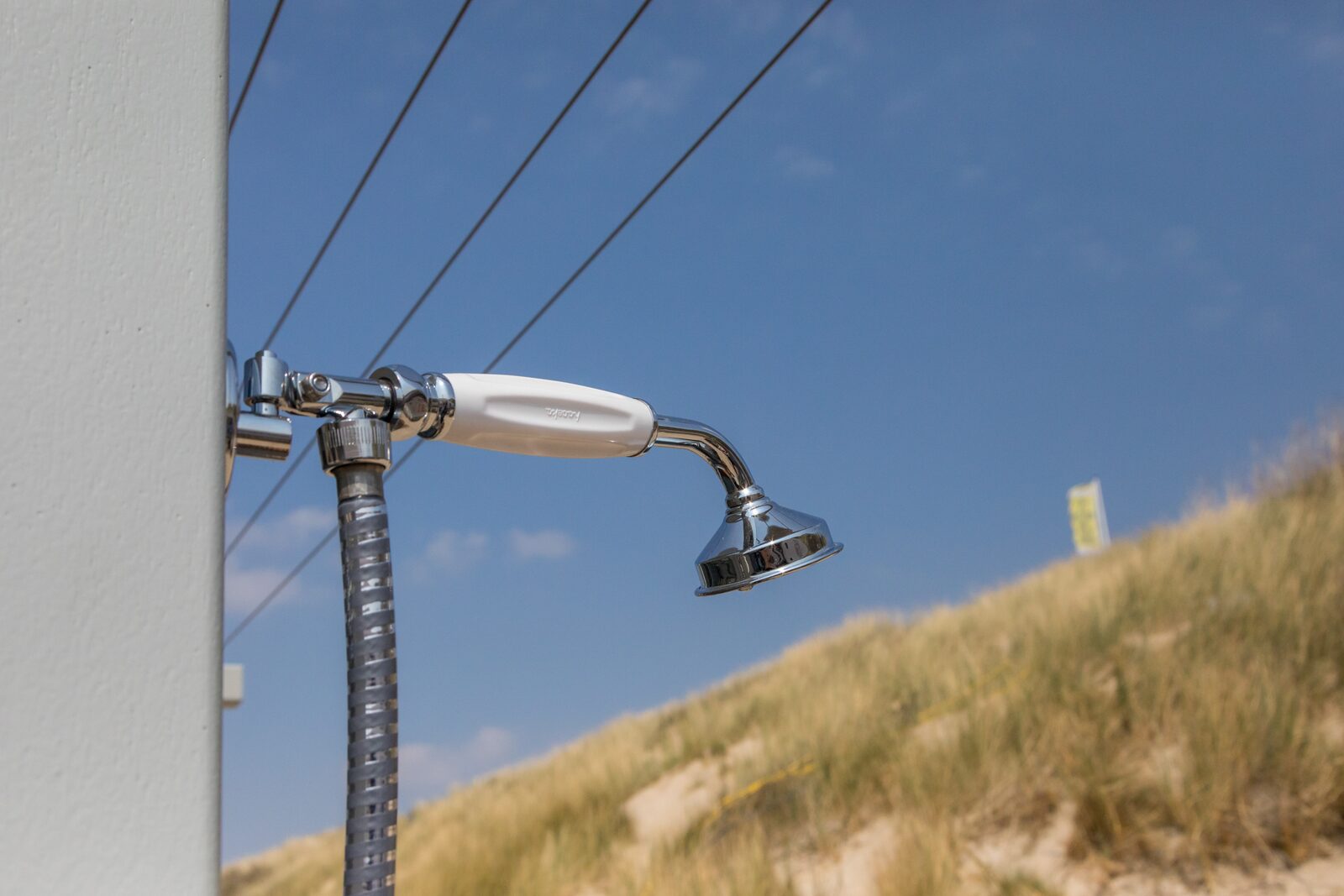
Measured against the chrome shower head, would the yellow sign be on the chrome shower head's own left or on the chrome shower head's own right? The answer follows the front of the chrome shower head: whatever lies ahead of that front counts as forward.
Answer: on the chrome shower head's own left

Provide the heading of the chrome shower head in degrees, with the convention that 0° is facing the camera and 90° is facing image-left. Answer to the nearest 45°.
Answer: approximately 270°
